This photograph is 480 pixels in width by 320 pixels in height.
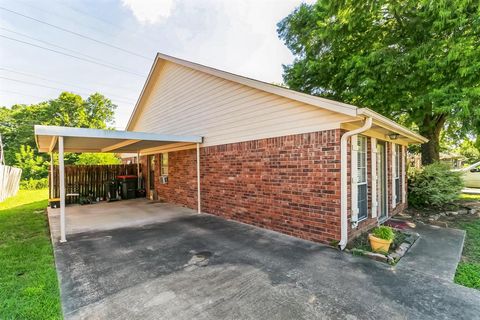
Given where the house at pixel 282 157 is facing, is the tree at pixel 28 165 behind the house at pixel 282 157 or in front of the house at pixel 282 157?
behind

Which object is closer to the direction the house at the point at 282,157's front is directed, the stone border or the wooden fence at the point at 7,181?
the stone border

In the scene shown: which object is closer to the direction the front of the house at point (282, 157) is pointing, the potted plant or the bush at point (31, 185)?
the potted plant

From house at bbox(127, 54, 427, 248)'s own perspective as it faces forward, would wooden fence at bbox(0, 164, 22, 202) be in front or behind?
behind

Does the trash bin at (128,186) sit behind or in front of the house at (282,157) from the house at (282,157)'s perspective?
behind

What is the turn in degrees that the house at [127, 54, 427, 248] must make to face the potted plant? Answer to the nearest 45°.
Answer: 0° — it already faces it

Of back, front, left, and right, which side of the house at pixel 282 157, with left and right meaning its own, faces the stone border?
front

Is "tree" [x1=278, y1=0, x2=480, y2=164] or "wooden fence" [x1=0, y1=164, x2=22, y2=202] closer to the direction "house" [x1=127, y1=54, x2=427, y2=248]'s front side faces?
the tree

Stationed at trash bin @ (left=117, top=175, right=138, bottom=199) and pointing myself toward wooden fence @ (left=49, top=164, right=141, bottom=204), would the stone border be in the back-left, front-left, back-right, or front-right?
back-left

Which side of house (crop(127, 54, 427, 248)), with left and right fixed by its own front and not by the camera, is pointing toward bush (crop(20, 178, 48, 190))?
back

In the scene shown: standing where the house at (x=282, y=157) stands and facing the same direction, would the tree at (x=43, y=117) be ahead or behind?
behind

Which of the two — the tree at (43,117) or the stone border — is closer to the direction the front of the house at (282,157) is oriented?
the stone border

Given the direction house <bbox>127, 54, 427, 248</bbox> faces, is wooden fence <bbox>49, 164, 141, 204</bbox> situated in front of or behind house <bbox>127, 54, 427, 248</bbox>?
behind
